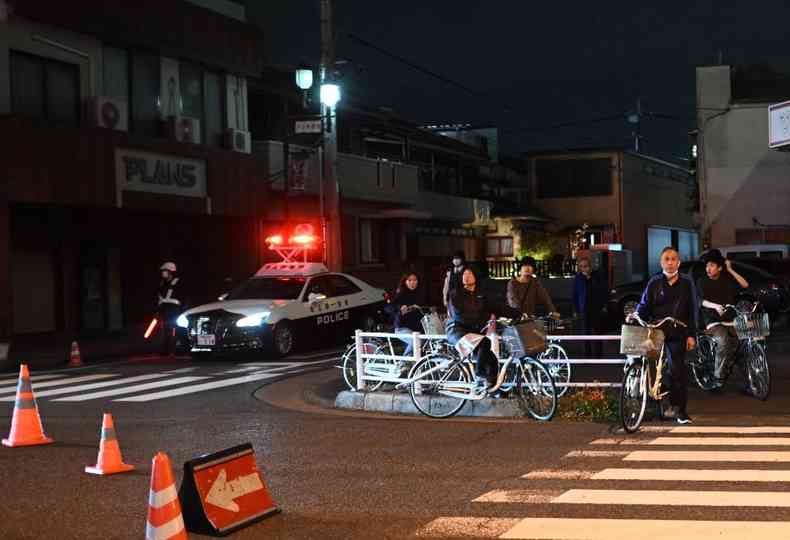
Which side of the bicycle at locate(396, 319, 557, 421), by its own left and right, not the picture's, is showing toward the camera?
right

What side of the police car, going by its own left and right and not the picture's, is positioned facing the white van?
back

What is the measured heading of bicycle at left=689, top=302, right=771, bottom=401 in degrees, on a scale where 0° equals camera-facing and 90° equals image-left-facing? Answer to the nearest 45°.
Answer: approximately 315°

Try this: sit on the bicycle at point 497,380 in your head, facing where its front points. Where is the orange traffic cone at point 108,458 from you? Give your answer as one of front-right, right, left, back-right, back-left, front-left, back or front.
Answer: back-right

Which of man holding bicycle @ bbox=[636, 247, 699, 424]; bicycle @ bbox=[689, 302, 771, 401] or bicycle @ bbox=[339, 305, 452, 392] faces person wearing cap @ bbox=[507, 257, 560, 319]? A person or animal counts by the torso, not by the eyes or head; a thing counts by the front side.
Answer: bicycle @ bbox=[339, 305, 452, 392]

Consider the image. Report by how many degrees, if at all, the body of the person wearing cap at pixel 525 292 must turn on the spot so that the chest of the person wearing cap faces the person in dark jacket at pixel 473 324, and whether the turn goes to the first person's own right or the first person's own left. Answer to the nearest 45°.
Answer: approximately 45° to the first person's own right

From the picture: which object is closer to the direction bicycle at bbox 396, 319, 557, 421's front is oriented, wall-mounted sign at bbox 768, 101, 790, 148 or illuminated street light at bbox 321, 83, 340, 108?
the wall-mounted sign

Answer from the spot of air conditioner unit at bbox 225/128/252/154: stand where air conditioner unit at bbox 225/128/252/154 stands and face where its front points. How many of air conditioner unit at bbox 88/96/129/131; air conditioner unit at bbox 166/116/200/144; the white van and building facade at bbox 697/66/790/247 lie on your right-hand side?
2

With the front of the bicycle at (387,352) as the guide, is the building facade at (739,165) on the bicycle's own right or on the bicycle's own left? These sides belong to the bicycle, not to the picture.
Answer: on the bicycle's own left

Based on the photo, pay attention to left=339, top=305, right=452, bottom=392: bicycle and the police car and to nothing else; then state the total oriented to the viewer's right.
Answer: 1

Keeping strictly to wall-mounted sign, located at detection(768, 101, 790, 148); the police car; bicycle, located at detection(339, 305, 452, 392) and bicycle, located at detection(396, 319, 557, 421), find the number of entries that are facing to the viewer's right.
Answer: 2

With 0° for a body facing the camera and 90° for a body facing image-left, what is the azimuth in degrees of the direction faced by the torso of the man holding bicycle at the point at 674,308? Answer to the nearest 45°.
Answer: approximately 0°

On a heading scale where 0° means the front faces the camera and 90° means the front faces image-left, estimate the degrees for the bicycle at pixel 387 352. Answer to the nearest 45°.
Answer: approximately 270°
